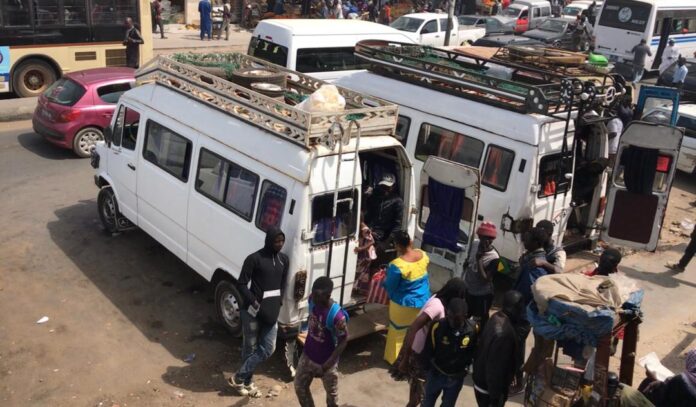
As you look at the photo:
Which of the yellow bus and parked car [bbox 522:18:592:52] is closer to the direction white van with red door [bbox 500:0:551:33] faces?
the yellow bus

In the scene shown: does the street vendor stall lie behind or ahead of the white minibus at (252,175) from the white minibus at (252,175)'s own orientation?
behind

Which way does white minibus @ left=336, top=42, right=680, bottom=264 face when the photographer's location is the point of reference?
facing away from the viewer and to the left of the viewer

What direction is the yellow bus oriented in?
to the viewer's left

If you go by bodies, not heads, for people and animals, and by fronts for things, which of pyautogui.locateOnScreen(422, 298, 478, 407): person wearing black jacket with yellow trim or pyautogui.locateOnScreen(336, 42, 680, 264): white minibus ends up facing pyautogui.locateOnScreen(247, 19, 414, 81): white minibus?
pyautogui.locateOnScreen(336, 42, 680, 264): white minibus

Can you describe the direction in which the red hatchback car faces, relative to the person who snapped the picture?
facing away from the viewer and to the right of the viewer

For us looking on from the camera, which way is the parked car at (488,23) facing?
facing to the left of the viewer

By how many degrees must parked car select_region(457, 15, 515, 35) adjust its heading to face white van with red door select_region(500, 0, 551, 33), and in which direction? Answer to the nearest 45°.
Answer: approximately 90° to its right
